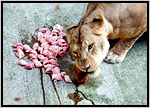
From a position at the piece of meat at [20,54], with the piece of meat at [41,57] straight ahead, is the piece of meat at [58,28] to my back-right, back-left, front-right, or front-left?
front-left

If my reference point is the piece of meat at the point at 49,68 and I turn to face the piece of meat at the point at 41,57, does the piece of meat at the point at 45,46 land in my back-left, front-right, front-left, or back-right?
front-right

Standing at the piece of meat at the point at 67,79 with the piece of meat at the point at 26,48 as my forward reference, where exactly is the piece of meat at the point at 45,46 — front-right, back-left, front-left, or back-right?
front-right

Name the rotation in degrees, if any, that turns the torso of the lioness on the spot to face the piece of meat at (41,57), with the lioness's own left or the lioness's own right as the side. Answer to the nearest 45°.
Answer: approximately 45° to the lioness's own right

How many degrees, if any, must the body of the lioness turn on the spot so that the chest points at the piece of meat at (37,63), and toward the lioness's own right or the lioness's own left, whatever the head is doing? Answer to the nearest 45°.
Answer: approximately 45° to the lioness's own right

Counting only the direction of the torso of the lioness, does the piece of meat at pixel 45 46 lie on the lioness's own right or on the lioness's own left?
on the lioness's own right

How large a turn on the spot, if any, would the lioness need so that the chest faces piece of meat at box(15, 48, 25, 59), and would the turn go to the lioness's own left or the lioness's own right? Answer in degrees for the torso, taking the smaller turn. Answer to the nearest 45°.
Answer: approximately 45° to the lioness's own right

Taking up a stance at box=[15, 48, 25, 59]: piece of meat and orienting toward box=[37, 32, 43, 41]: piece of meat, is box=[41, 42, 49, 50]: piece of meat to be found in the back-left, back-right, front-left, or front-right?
front-right

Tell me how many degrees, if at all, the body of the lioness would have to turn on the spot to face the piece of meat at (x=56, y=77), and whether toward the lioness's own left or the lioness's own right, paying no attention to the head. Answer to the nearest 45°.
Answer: approximately 45° to the lioness's own right

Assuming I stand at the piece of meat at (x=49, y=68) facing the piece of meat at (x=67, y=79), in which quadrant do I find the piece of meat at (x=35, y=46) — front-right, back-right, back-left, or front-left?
back-left
